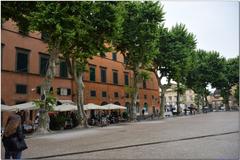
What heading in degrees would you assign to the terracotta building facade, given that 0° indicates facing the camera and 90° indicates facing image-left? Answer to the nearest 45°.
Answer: approximately 315°

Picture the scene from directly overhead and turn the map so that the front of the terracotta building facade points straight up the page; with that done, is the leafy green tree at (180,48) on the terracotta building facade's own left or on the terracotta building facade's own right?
on the terracotta building facade's own left

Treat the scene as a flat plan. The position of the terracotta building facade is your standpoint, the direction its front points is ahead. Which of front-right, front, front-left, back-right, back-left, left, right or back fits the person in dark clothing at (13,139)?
front-right

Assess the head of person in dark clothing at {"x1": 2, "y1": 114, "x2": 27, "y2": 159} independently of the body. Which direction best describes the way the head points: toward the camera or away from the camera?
away from the camera

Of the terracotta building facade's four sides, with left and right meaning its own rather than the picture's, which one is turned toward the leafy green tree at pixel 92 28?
front
